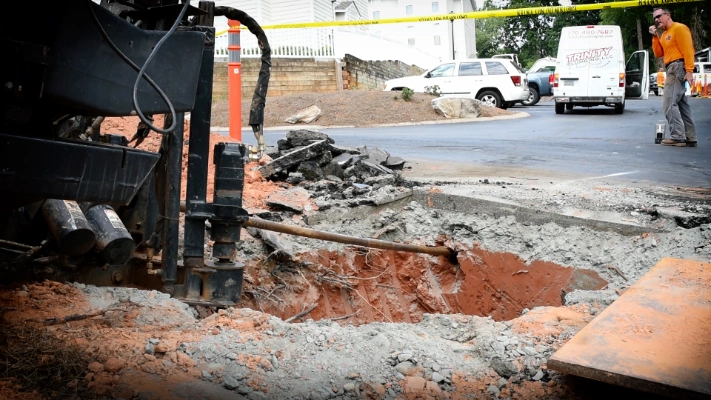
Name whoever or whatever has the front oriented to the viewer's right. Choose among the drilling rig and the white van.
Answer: the drilling rig

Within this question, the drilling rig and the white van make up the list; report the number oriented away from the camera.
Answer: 1

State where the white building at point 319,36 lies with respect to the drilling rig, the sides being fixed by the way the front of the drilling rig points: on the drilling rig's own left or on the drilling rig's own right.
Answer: on the drilling rig's own left

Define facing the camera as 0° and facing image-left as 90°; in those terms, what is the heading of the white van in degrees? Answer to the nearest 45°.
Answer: approximately 180°

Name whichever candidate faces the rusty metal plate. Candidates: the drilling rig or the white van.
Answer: the drilling rig

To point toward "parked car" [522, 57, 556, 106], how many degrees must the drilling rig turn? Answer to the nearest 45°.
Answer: approximately 45° to its left

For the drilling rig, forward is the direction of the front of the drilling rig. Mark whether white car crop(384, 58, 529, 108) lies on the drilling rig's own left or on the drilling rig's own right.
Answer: on the drilling rig's own left

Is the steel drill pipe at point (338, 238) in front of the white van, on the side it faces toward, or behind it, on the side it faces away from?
behind

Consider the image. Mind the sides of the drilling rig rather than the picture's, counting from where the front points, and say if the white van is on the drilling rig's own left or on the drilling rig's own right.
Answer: on the drilling rig's own left

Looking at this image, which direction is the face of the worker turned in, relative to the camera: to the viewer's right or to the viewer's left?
to the viewer's left

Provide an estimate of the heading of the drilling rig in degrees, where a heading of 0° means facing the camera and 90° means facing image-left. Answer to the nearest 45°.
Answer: approximately 270°
